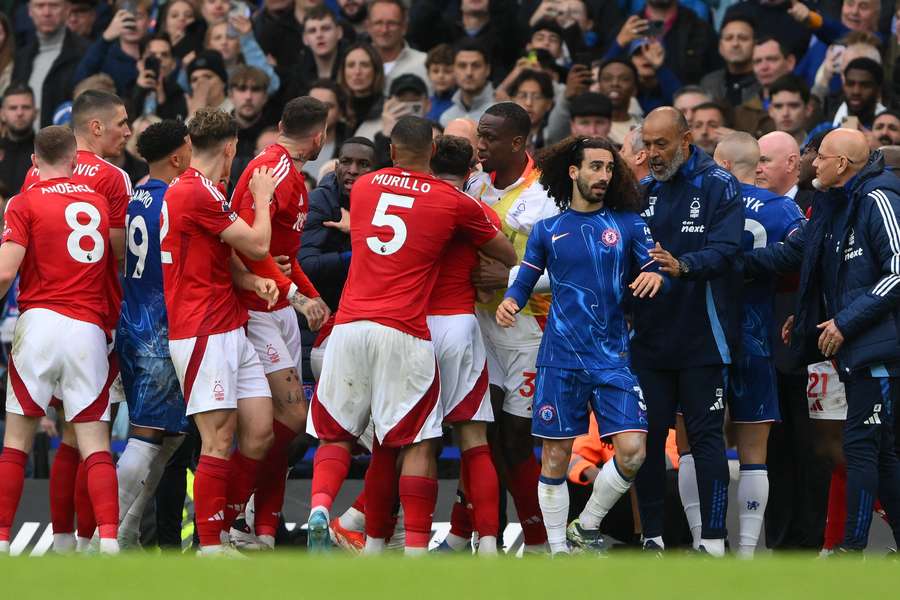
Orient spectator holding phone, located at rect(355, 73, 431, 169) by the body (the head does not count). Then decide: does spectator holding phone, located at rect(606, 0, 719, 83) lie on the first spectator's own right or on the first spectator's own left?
on the first spectator's own left

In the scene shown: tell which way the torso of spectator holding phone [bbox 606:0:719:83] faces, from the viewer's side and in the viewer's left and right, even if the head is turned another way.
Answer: facing the viewer and to the left of the viewer

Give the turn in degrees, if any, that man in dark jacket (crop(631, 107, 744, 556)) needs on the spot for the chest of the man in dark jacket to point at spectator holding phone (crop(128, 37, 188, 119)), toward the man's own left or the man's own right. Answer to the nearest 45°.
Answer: approximately 90° to the man's own right

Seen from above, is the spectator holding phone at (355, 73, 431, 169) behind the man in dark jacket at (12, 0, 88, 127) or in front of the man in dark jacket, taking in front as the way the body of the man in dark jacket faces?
in front

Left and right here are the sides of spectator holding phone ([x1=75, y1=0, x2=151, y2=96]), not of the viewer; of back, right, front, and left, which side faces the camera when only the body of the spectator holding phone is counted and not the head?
front

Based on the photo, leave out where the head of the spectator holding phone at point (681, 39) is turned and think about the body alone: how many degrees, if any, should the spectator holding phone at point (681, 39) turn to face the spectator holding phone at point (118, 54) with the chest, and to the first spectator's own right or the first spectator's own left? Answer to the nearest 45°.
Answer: approximately 45° to the first spectator's own right

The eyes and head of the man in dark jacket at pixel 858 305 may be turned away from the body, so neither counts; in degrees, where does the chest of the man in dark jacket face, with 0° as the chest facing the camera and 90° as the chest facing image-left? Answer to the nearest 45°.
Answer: approximately 45°

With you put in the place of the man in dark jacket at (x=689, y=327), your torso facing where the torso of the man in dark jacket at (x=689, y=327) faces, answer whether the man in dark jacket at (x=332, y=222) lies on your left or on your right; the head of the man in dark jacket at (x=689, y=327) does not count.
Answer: on your right

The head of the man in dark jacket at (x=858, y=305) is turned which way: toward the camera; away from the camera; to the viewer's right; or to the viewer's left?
to the viewer's left

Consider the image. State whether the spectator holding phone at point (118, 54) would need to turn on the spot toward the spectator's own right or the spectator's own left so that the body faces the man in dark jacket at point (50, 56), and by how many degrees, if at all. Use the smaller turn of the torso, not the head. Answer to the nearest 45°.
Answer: approximately 135° to the spectator's own right

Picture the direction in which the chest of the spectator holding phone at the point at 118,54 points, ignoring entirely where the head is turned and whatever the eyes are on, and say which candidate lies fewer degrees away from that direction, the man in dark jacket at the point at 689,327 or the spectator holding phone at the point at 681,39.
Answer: the man in dark jacket

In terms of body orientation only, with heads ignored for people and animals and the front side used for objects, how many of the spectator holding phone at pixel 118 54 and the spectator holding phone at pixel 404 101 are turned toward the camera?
2

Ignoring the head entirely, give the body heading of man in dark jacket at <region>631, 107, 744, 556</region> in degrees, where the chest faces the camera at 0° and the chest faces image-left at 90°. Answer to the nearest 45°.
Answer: approximately 45°

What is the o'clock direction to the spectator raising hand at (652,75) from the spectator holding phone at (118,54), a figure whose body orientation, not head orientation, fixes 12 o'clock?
the spectator raising hand at (652,75) is roughly at 10 o'clock from the spectator holding phone at (118,54).

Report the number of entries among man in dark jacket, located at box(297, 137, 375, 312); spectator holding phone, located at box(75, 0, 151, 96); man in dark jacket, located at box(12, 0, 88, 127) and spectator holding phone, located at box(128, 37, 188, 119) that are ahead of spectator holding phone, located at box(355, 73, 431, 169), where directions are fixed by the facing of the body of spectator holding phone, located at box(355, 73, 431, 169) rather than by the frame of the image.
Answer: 1
